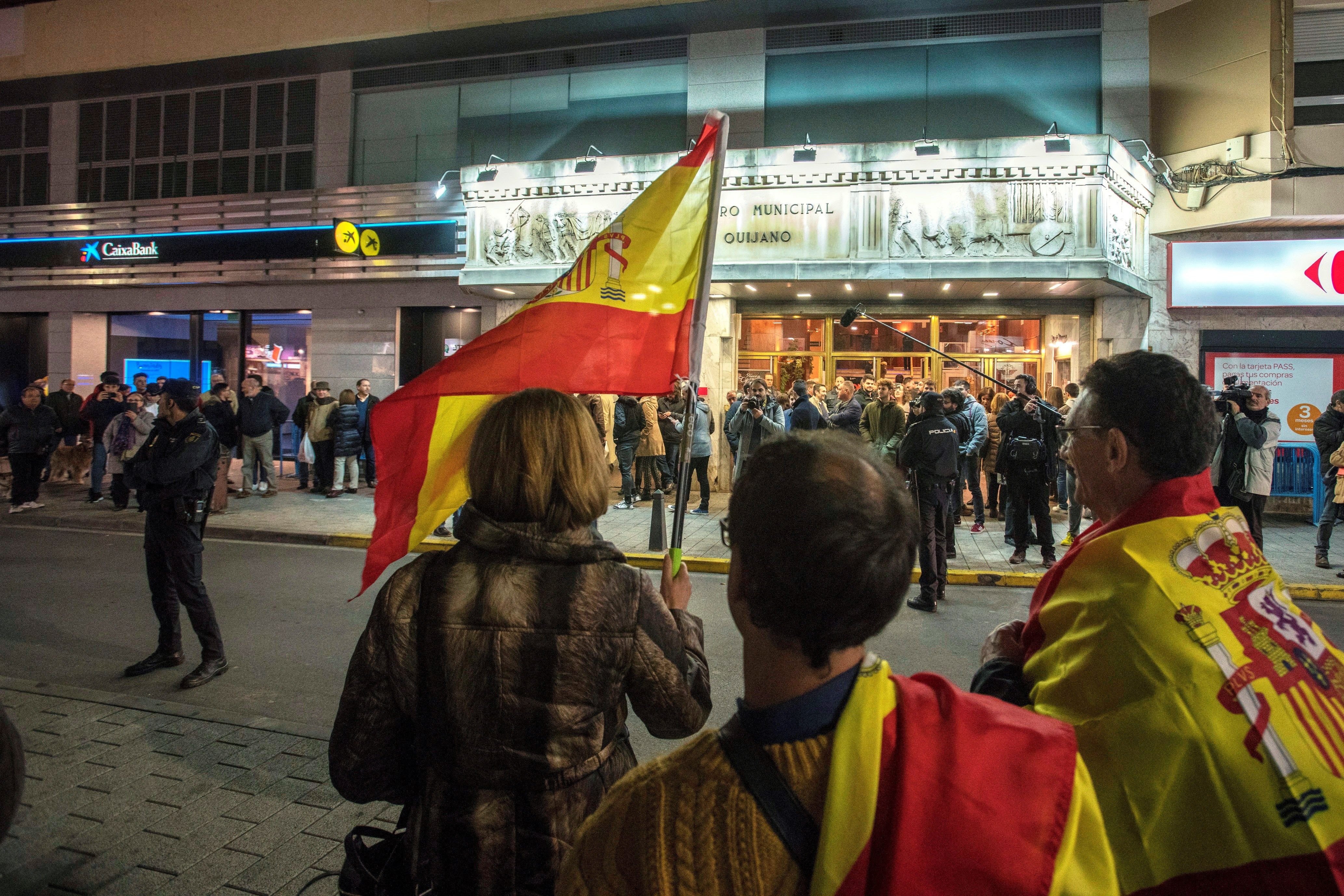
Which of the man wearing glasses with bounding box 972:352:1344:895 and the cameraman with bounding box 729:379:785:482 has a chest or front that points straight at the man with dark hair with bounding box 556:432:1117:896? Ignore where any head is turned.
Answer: the cameraman

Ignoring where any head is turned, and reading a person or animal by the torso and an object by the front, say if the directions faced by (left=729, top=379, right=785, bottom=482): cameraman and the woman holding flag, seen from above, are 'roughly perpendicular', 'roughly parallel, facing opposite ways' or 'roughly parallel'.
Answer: roughly parallel, facing opposite ways

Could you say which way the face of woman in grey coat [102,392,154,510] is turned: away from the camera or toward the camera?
toward the camera

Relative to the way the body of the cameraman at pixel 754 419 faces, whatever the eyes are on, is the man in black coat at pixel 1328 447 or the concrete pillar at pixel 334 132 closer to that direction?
the man in black coat

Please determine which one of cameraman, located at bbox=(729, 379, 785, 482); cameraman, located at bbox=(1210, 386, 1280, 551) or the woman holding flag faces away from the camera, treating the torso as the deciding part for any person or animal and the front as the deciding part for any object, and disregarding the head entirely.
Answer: the woman holding flag

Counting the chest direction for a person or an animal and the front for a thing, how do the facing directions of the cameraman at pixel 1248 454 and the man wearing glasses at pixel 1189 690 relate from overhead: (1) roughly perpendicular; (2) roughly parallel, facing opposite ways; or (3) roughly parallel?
roughly perpendicular

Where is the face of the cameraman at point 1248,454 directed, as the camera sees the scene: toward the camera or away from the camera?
toward the camera

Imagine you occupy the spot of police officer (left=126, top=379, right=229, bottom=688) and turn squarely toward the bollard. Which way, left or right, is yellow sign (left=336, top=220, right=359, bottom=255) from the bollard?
left

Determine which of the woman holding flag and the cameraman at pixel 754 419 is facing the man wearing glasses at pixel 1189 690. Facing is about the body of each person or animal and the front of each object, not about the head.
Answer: the cameraman

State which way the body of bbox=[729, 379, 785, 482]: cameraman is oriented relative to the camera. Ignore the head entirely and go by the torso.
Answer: toward the camera

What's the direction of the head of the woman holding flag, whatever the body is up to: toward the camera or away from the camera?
away from the camera

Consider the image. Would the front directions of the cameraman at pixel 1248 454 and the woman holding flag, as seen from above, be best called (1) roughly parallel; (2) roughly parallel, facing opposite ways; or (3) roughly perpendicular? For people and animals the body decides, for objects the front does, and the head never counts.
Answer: roughly perpendicular
